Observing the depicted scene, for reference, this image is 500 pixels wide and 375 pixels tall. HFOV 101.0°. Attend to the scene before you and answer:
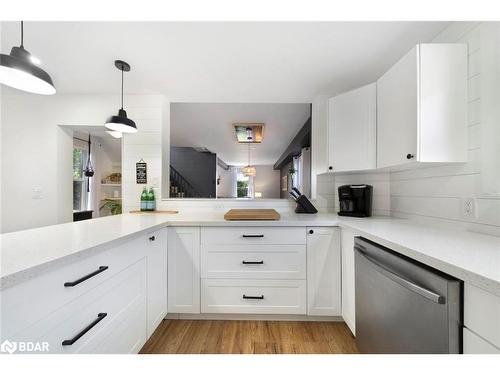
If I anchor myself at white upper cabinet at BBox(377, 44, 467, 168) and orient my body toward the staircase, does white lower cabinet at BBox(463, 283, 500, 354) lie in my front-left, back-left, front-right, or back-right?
back-left

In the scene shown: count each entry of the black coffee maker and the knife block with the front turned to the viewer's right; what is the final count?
0

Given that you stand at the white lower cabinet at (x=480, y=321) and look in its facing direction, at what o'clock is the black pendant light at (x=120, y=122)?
The black pendant light is roughly at 1 o'clock from the white lower cabinet.

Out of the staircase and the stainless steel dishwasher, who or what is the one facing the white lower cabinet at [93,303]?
the stainless steel dishwasher

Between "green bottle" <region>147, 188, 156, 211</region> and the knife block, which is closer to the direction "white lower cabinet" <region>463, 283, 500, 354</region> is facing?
the green bottle

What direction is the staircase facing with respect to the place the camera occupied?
facing to the right of the viewer

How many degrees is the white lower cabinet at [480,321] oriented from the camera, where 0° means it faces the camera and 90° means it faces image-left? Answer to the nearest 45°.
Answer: approximately 45°
